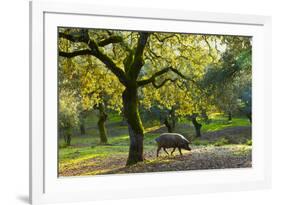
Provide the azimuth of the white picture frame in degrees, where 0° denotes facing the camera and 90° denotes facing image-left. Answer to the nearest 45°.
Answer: approximately 315°
